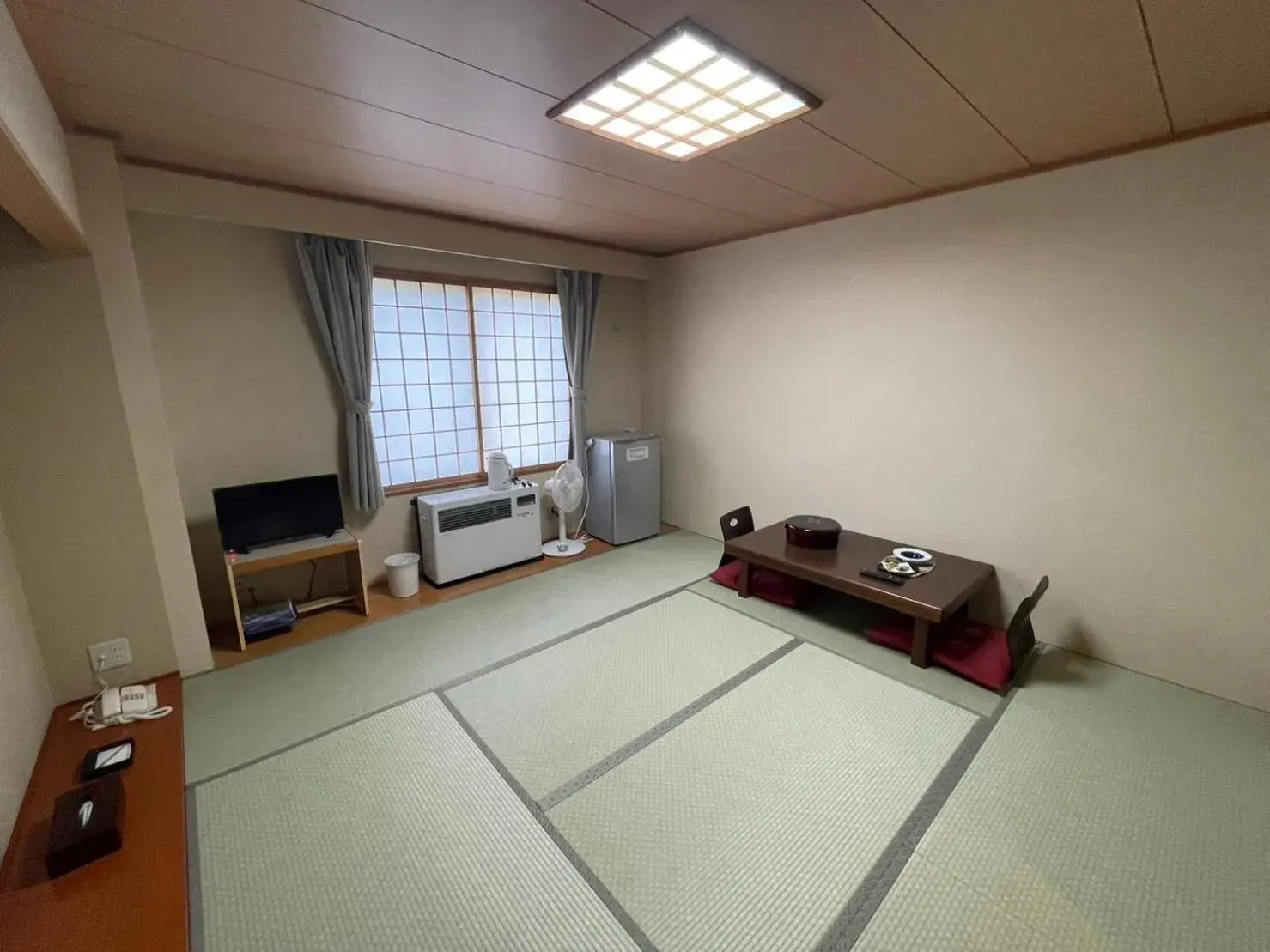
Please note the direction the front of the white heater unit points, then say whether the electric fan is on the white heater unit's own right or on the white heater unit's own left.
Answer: on the white heater unit's own left

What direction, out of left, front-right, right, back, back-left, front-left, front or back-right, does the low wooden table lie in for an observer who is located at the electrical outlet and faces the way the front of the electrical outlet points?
front-left

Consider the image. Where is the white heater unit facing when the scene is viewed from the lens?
facing the viewer and to the right of the viewer

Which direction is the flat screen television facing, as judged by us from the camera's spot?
facing the viewer

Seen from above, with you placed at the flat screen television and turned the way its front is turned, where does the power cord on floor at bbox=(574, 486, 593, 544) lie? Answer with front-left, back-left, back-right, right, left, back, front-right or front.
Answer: left

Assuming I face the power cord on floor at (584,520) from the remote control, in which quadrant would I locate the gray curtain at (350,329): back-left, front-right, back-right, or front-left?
front-left

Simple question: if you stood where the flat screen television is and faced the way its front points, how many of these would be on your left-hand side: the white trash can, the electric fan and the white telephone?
2

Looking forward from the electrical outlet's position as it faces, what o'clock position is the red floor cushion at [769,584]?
The red floor cushion is roughly at 10 o'clock from the electrical outlet.

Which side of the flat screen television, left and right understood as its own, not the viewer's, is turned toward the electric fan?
left

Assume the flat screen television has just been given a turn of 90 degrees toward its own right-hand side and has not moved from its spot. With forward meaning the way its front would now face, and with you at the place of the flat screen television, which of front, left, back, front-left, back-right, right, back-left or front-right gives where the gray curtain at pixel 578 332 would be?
back

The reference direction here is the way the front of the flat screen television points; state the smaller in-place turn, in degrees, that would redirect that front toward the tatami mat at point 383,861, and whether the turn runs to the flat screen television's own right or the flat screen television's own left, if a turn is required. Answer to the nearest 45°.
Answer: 0° — it already faces it

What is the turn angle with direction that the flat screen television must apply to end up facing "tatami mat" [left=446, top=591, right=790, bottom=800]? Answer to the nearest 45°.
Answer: approximately 45° to its left
